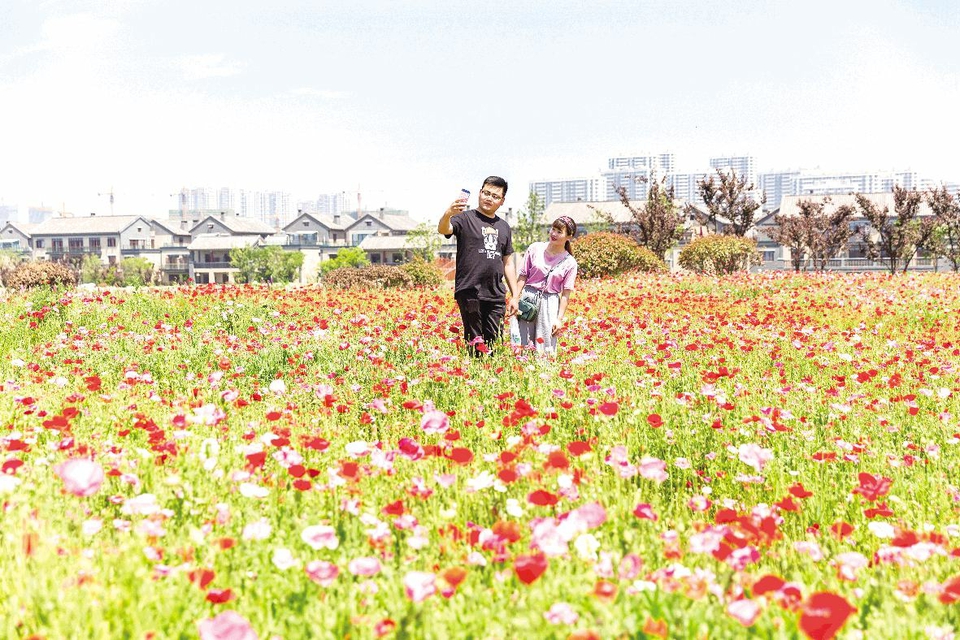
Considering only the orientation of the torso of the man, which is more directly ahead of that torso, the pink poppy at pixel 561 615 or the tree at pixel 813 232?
the pink poppy

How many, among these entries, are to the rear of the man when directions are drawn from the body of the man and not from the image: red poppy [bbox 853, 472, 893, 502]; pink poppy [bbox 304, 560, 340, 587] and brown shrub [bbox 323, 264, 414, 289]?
1

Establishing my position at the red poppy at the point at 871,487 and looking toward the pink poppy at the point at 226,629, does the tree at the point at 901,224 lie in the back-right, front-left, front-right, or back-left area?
back-right

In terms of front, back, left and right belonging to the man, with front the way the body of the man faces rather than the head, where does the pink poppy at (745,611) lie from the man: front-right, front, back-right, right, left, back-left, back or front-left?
front

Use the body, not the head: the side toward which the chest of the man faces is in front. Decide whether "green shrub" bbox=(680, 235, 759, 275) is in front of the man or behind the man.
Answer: behind

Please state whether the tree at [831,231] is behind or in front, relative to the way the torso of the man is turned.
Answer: behind

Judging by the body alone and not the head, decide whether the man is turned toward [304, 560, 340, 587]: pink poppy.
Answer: yes

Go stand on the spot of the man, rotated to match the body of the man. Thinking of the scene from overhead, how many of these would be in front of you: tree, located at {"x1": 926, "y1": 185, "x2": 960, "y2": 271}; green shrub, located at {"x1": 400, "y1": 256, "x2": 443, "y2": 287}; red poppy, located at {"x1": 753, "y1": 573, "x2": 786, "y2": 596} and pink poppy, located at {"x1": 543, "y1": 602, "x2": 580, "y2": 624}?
2

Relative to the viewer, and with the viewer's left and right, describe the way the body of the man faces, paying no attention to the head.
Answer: facing the viewer

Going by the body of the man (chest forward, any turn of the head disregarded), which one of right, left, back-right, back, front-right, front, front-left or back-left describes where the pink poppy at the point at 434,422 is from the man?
front

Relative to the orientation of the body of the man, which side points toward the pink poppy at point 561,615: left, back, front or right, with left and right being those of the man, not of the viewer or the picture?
front

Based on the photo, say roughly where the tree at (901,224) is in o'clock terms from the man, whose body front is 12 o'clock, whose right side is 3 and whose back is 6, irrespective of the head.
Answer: The tree is roughly at 7 o'clock from the man.

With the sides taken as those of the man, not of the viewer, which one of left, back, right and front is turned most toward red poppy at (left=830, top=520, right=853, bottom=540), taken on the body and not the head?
front

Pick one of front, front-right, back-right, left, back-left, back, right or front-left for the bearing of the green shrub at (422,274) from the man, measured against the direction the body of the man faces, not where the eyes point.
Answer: back

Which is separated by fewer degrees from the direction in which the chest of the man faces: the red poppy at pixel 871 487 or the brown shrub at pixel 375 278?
the red poppy

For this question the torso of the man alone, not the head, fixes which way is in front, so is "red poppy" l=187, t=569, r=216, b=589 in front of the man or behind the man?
in front
